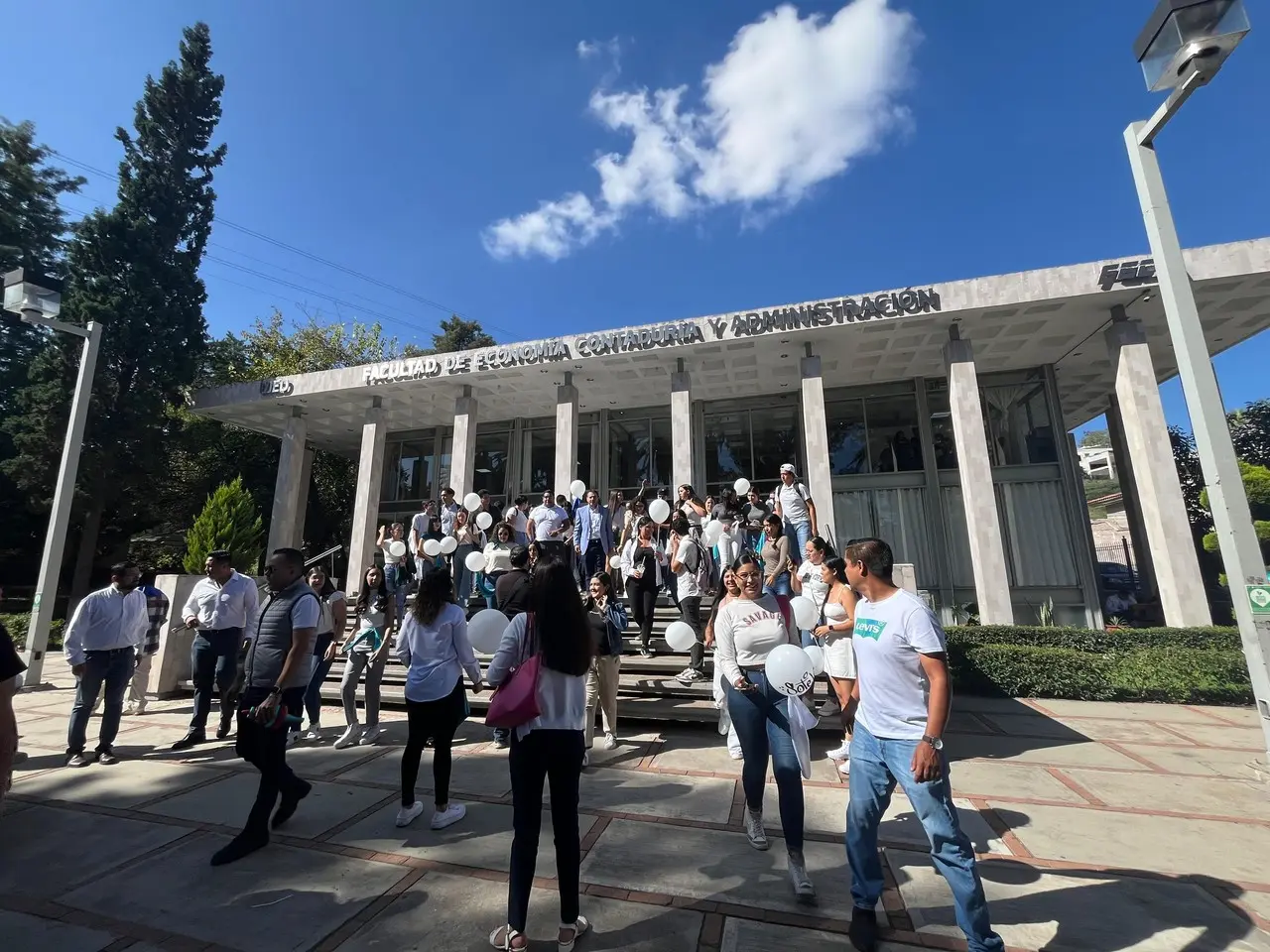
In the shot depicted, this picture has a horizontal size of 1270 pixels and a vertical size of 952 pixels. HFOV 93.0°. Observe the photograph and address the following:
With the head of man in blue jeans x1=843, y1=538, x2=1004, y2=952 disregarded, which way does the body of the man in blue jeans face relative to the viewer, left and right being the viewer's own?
facing the viewer and to the left of the viewer

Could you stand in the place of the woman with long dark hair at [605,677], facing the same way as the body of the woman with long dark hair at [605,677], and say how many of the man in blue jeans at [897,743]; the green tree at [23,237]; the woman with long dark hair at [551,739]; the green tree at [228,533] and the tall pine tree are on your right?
3

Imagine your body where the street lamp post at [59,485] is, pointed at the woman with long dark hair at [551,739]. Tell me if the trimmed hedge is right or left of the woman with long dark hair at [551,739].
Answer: left

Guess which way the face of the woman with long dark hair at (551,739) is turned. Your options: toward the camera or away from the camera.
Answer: away from the camera

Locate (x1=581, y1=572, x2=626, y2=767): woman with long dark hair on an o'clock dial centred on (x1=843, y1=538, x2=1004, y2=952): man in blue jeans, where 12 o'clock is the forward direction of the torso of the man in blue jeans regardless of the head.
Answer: The woman with long dark hair is roughly at 3 o'clock from the man in blue jeans.

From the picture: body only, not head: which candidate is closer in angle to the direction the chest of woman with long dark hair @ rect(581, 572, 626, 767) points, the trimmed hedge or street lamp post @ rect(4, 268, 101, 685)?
the street lamp post

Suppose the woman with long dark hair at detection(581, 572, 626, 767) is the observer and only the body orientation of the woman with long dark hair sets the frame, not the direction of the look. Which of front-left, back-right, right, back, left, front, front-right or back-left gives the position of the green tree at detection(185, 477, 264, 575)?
right

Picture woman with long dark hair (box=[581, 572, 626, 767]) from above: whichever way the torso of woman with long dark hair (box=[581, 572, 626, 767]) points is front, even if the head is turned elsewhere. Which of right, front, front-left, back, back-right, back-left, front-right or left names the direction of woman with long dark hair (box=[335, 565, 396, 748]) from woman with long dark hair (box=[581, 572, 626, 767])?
front-right

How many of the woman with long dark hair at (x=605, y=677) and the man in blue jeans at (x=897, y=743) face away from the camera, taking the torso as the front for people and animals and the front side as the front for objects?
0

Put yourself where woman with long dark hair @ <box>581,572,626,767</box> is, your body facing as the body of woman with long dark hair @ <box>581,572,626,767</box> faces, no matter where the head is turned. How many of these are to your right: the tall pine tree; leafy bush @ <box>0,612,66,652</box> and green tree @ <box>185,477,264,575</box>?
3

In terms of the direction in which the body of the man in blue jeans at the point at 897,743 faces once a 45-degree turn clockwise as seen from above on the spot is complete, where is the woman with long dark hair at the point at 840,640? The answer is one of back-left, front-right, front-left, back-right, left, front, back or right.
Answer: right

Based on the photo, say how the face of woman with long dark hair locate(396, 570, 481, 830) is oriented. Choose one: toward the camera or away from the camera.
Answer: away from the camera

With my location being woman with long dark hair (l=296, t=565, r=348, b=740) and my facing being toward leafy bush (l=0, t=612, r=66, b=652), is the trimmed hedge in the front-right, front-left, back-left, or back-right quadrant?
back-right

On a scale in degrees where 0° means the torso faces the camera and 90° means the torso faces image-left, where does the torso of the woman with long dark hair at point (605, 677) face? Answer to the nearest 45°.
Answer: approximately 45°

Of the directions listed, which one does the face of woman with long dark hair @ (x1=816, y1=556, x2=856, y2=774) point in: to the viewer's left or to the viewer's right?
to the viewer's left
